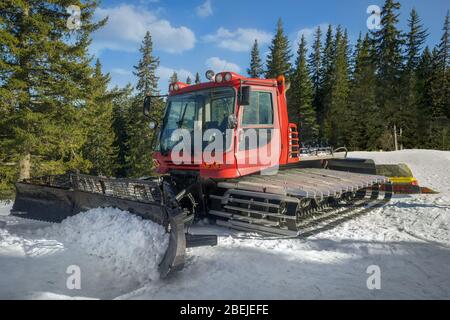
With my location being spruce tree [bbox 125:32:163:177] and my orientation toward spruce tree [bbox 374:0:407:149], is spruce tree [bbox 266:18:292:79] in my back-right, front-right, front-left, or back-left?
front-left

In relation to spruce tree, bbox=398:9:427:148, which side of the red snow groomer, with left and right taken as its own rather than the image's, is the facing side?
back

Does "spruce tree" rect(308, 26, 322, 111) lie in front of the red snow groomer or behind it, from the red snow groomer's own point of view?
behind

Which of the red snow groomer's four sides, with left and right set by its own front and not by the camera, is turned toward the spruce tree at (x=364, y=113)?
back

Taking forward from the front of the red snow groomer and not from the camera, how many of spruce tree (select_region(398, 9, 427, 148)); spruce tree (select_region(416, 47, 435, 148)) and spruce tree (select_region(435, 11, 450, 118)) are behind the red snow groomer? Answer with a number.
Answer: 3

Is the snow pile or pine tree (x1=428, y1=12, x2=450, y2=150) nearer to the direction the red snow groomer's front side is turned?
the snow pile

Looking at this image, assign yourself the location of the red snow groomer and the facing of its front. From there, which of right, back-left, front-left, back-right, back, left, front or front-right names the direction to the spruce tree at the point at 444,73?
back

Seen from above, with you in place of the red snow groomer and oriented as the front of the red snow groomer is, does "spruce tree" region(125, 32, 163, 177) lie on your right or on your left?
on your right

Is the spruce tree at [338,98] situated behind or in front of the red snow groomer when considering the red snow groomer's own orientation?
behind

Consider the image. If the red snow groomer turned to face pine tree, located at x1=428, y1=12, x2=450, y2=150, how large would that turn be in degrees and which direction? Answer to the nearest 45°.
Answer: approximately 180°

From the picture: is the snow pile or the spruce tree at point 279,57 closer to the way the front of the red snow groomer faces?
the snow pile

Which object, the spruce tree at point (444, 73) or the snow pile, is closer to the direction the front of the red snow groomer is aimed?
the snow pile

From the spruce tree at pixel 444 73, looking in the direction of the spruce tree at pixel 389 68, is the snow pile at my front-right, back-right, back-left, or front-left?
front-left

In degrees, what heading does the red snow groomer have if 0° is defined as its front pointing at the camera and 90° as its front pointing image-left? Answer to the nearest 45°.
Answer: approximately 45°

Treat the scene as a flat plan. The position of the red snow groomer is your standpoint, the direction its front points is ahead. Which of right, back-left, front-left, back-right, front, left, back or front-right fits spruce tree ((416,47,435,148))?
back

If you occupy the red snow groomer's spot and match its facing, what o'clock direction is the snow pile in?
The snow pile is roughly at 12 o'clock from the red snow groomer.

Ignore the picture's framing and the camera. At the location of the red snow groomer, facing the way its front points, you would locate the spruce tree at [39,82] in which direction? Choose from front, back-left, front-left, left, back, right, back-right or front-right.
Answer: right
